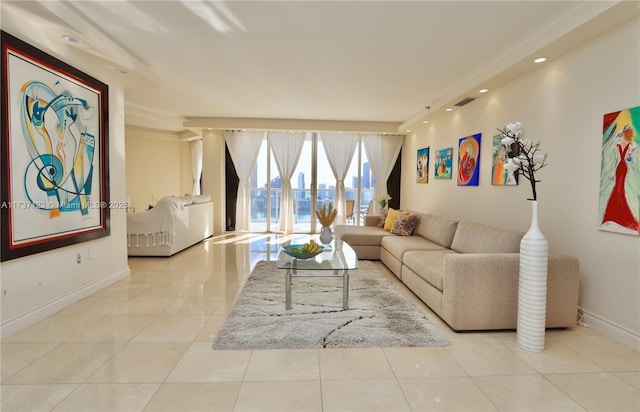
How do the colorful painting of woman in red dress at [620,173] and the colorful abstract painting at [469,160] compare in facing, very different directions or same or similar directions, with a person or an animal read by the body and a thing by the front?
same or similar directions

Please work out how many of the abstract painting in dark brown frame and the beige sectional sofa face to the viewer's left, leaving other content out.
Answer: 1

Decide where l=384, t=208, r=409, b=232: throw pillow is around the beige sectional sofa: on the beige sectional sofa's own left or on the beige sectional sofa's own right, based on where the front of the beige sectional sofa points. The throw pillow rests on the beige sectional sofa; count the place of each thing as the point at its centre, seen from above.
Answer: on the beige sectional sofa's own right

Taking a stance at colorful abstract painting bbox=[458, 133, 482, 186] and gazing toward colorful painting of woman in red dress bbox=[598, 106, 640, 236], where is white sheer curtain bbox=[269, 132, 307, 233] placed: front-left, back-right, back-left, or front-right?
back-right

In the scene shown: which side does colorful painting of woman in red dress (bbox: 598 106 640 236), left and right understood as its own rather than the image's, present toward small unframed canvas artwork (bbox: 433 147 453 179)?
right

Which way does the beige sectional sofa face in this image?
to the viewer's left

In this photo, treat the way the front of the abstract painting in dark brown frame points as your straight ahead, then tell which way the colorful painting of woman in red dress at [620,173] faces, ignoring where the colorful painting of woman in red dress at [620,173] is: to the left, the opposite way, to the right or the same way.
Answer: the opposite way

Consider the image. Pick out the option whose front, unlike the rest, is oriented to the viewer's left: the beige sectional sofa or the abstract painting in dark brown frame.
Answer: the beige sectional sofa

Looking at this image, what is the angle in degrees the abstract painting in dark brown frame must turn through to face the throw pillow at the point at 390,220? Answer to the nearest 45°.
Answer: approximately 45° to its left

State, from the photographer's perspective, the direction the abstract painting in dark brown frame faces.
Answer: facing the viewer and to the right of the viewer

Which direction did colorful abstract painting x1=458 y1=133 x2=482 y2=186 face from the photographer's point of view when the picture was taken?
facing the viewer and to the left of the viewer

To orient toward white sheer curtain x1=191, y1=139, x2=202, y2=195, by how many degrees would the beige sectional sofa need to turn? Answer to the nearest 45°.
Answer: approximately 45° to its right

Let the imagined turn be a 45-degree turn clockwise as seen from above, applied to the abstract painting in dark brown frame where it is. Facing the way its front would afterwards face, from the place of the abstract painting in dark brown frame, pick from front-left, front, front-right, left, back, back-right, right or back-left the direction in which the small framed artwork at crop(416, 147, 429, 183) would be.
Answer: left

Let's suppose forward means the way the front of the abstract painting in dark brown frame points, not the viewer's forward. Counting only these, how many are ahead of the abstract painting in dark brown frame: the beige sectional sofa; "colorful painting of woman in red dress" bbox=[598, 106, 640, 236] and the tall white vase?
3

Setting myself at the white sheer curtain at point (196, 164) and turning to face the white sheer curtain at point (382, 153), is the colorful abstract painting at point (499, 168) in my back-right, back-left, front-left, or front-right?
front-right

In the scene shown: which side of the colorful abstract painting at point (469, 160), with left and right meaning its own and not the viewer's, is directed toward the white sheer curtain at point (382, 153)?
right
